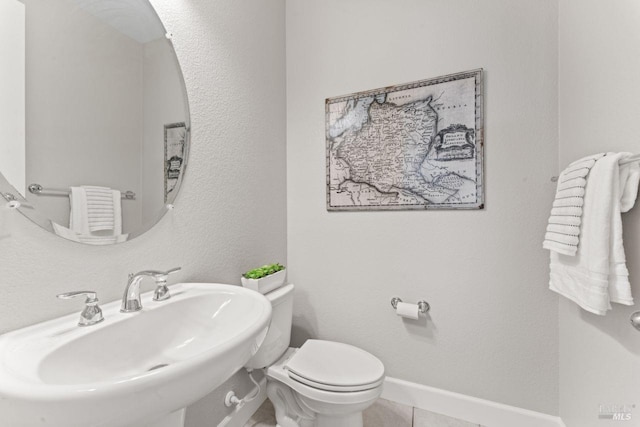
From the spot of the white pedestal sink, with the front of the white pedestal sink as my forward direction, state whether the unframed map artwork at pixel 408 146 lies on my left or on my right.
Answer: on my left

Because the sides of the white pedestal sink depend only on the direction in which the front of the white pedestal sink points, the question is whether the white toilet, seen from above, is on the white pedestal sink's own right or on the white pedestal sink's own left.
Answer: on the white pedestal sink's own left

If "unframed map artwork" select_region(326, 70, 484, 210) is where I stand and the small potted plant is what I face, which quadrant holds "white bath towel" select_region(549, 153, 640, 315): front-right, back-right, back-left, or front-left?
back-left

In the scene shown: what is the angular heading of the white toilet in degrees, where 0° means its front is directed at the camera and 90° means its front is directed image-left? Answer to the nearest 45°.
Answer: approximately 315°

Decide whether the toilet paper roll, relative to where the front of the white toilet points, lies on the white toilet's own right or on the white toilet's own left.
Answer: on the white toilet's own left

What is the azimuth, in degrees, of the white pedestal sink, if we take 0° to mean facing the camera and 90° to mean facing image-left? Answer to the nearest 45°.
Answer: approximately 315°
